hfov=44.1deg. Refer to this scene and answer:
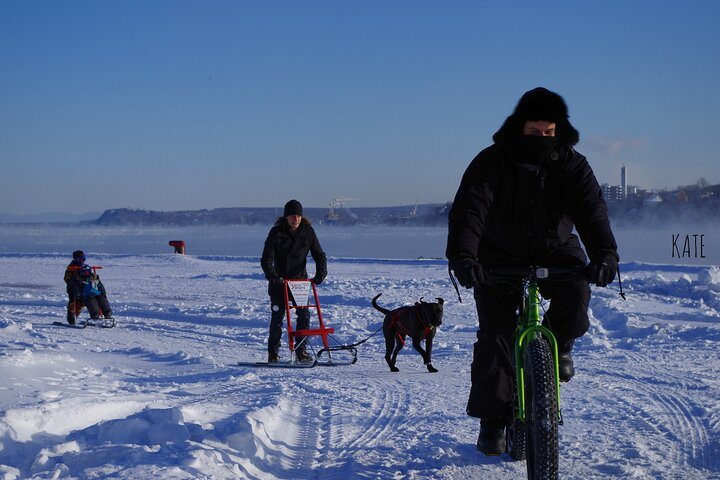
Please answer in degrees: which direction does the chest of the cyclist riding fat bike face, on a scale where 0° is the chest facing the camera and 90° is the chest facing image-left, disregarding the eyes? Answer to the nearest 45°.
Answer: approximately 0°

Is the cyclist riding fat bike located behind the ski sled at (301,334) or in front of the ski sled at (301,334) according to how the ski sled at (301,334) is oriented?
in front

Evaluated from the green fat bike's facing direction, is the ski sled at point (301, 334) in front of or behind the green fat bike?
behind

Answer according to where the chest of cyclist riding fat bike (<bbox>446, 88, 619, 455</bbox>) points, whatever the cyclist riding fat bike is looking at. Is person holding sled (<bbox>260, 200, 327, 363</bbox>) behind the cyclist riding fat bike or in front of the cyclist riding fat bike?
behind

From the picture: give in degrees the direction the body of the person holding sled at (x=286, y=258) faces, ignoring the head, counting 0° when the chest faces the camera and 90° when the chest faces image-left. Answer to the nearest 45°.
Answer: approximately 315°

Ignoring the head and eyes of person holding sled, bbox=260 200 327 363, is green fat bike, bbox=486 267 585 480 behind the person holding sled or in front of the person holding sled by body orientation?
in front
